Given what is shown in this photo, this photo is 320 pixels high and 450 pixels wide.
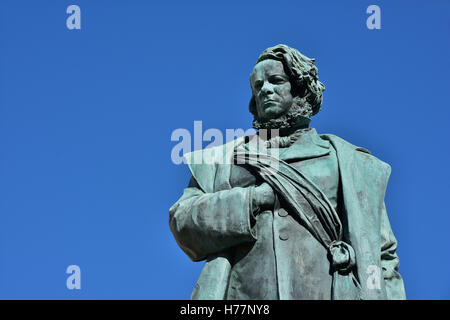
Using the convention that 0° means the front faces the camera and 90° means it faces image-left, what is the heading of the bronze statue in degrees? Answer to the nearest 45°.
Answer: approximately 0°
